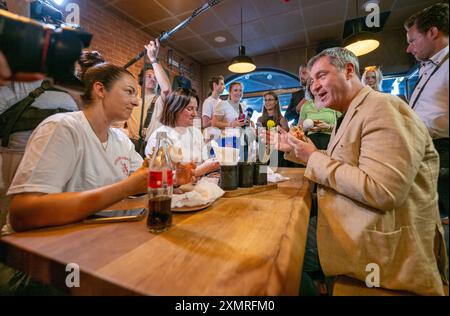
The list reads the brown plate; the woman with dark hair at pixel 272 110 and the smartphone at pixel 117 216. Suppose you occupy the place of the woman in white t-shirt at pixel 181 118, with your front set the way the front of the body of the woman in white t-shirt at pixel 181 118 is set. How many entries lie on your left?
1

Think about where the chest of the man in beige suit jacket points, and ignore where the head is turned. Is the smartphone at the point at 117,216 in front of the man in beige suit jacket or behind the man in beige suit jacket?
in front

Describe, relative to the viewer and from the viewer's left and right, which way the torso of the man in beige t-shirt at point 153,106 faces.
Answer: facing the viewer and to the right of the viewer

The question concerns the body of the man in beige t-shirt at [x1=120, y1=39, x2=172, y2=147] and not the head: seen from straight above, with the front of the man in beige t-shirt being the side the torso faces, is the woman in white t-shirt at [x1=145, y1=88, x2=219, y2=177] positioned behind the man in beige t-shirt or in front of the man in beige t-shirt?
in front

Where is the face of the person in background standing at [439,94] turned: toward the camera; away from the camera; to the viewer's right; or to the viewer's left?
to the viewer's left

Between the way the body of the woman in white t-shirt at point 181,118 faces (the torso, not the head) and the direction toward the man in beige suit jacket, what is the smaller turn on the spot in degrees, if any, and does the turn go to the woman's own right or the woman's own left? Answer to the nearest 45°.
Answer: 0° — they already face them

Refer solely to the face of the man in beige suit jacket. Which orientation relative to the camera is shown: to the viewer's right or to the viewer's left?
to the viewer's left

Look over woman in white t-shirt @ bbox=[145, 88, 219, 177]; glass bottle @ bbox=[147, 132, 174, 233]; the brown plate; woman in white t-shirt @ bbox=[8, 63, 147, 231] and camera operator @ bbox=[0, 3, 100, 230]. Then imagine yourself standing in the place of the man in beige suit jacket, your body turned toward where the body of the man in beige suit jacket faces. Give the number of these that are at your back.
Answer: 0

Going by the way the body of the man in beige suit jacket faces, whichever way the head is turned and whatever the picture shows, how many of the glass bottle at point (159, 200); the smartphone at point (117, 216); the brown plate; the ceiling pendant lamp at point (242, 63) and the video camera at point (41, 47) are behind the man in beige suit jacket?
0

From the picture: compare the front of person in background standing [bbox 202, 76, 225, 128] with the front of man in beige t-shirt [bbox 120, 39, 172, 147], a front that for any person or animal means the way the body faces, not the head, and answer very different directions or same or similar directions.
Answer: same or similar directions

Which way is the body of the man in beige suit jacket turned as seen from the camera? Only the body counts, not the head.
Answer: to the viewer's left

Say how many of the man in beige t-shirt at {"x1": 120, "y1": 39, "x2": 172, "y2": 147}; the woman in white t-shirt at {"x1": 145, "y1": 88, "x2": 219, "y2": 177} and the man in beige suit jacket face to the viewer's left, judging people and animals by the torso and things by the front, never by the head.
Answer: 1

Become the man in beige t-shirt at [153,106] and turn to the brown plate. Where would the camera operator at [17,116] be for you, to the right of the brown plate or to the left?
right
